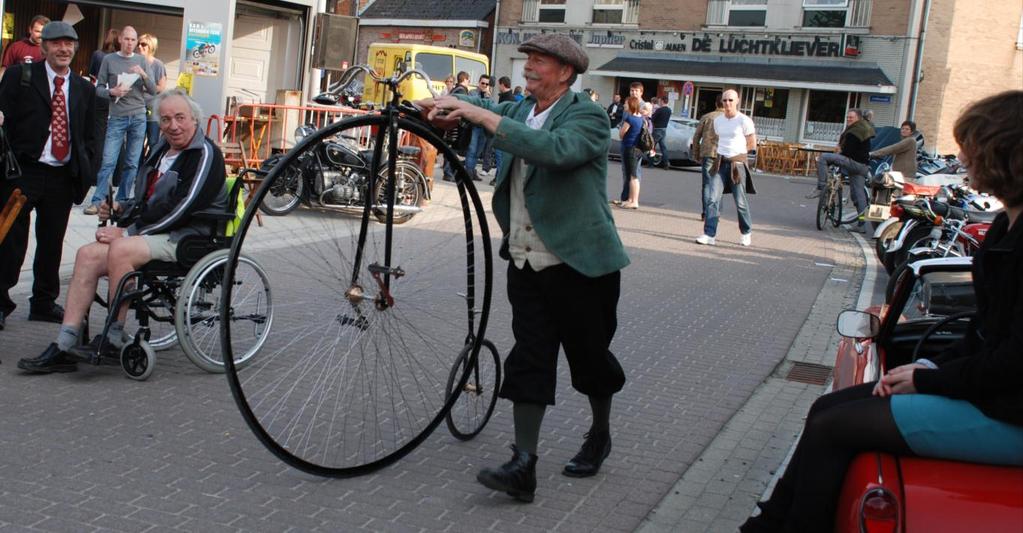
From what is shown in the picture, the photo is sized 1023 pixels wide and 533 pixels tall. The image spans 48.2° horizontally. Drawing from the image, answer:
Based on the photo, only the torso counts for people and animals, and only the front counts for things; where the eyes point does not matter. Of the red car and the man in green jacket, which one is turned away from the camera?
the red car

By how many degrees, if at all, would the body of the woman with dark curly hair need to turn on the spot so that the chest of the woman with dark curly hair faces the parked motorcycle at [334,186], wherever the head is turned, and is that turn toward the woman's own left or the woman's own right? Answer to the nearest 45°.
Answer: approximately 45° to the woman's own right

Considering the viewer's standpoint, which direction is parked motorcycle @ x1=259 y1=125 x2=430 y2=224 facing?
facing to the left of the viewer

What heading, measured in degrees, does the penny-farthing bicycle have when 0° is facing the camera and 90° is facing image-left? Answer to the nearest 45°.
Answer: approximately 45°

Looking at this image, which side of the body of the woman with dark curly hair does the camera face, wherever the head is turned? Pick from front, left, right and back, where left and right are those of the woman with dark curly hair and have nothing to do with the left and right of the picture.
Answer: left

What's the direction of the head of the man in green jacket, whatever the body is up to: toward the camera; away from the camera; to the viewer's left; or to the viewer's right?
to the viewer's left

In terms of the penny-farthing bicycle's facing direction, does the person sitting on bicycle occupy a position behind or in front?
behind

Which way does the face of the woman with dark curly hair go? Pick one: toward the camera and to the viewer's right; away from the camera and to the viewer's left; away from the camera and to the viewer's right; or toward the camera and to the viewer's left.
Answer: away from the camera and to the viewer's left

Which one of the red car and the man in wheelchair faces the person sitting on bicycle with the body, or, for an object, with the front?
the red car

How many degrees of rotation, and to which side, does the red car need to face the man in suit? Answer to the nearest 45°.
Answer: approximately 45° to its left

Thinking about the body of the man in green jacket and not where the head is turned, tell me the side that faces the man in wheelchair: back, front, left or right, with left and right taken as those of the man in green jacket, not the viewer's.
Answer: right

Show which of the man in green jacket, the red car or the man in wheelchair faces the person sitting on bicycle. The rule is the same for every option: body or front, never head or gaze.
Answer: the red car

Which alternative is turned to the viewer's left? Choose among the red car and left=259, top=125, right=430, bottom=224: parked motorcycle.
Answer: the parked motorcycle

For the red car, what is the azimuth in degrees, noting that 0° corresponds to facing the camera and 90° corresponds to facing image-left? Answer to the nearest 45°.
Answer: approximately 180°

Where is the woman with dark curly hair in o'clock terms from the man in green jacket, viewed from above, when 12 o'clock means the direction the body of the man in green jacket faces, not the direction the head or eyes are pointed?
The woman with dark curly hair is roughly at 9 o'clock from the man in green jacket.

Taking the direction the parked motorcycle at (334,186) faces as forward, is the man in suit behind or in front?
in front
